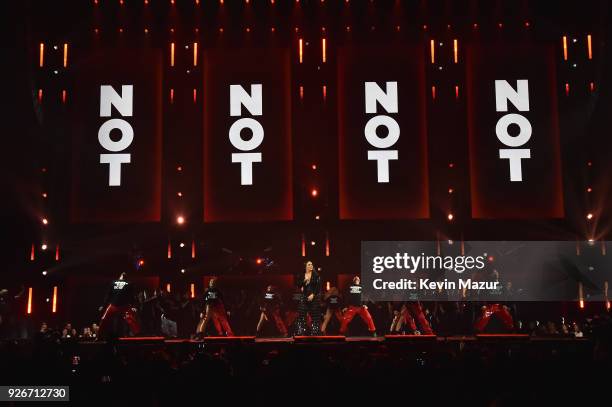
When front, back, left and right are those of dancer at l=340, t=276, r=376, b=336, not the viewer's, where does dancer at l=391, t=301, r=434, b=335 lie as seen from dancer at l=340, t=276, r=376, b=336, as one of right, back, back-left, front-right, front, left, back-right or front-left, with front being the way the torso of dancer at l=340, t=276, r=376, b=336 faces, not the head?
left

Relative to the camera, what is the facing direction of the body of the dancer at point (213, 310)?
toward the camera

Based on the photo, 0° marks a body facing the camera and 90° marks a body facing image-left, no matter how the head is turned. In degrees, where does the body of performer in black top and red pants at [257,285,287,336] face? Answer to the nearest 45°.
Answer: approximately 0°

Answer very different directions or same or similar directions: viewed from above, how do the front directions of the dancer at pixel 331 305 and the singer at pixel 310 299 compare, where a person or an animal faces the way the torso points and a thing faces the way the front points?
same or similar directions

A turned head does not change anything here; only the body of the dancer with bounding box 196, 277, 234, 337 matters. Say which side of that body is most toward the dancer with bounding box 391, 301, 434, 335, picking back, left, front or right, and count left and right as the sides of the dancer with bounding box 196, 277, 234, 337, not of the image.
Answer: left

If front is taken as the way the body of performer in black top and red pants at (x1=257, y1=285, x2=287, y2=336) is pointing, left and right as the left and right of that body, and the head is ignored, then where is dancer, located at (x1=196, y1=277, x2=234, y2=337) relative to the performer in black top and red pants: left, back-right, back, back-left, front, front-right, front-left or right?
front-right

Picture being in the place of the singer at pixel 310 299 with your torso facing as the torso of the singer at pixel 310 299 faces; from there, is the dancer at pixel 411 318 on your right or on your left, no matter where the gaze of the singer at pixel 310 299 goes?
on your left

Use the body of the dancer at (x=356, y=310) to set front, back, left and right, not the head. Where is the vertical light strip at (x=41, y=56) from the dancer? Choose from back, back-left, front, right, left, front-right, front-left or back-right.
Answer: right

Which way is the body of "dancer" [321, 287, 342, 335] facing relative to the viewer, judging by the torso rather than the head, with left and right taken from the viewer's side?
facing the viewer

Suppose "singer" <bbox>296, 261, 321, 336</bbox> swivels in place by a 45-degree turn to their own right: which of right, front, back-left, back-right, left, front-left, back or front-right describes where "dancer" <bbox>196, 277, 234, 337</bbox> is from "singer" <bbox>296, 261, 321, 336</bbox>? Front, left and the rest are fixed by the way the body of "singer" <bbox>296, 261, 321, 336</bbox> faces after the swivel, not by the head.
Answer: front-right

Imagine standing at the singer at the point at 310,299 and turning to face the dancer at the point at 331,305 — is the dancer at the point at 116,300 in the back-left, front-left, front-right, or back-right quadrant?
back-left

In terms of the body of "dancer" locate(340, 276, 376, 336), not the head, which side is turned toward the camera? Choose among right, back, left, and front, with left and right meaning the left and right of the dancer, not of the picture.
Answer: front

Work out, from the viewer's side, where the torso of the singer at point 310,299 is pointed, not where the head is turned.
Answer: toward the camera
